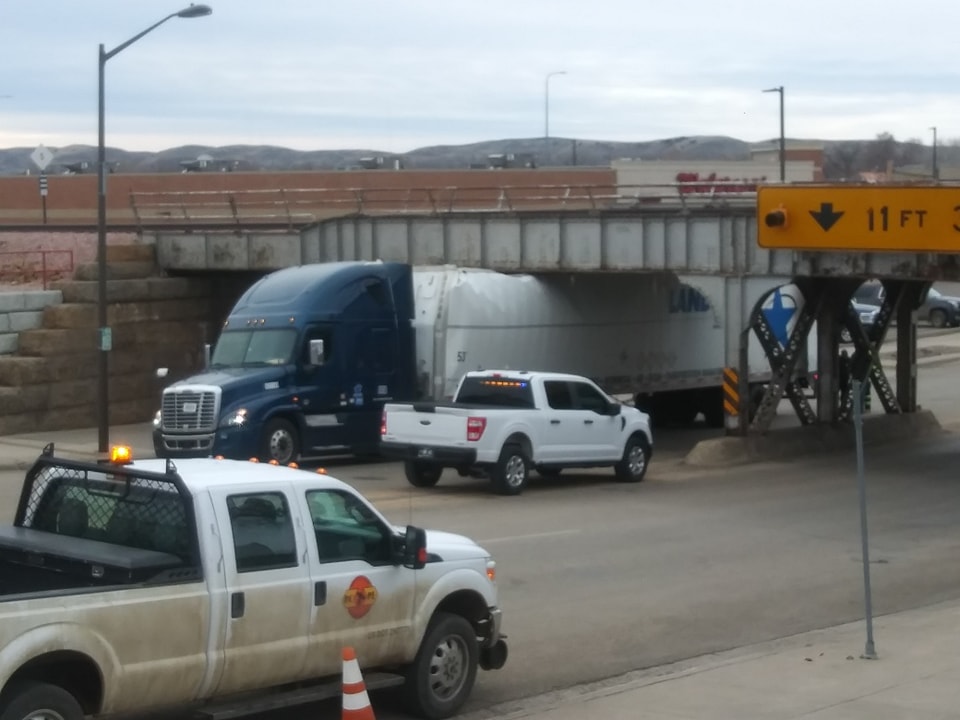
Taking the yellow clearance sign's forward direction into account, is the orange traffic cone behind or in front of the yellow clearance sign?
in front

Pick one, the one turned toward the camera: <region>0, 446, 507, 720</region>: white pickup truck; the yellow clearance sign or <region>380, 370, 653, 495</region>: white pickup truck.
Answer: the yellow clearance sign

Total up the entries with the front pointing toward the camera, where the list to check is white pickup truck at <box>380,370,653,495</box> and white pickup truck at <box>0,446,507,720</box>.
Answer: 0

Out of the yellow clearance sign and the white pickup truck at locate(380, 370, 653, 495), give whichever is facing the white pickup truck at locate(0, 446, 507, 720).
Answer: the yellow clearance sign

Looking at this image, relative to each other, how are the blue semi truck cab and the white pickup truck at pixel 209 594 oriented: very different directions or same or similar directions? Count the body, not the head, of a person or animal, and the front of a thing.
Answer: very different directions

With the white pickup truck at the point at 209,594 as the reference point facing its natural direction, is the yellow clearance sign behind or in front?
in front

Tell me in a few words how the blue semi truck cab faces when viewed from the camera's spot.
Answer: facing the viewer and to the left of the viewer

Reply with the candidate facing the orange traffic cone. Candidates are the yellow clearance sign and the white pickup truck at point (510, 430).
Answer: the yellow clearance sign

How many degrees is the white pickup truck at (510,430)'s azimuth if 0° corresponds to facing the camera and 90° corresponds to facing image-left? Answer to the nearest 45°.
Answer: approximately 225°

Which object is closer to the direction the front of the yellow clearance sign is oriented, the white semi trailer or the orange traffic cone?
the orange traffic cone

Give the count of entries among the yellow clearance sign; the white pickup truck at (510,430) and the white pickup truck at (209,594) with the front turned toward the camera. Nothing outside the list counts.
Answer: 1
